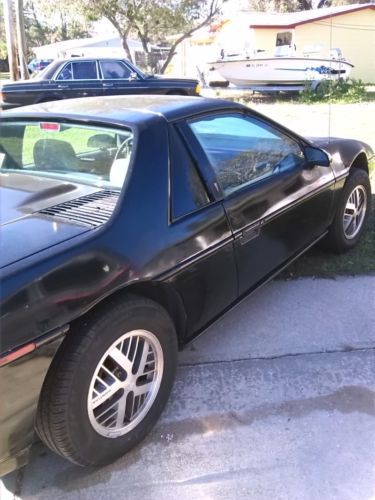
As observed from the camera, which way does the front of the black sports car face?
facing away from the viewer and to the right of the viewer

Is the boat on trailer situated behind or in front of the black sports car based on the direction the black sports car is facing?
in front

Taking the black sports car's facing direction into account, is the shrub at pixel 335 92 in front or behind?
in front

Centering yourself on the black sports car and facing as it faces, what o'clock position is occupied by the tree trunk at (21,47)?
The tree trunk is roughly at 10 o'clock from the black sports car.

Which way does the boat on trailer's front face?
to the viewer's left

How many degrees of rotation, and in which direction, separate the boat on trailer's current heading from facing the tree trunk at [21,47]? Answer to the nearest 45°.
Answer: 0° — it already faces it

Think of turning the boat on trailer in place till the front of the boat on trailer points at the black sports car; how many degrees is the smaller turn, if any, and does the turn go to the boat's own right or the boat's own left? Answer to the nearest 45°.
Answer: approximately 90° to the boat's own left

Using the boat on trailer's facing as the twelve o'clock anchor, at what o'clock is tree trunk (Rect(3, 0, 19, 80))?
The tree trunk is roughly at 11 o'clock from the boat on trailer.

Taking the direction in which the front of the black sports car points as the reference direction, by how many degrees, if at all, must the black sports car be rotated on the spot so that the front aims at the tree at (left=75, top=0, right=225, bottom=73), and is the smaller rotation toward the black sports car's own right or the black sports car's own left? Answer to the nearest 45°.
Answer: approximately 45° to the black sports car's own left
